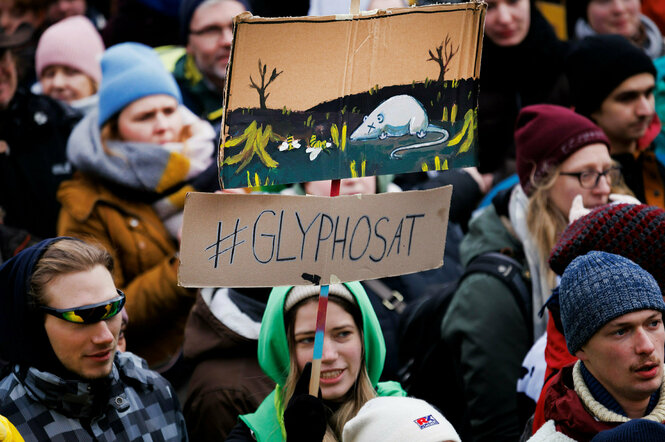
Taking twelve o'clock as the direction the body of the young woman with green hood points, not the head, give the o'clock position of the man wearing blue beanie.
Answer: The man wearing blue beanie is roughly at 10 o'clock from the young woman with green hood.

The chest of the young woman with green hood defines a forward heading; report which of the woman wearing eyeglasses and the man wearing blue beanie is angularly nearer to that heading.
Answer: the man wearing blue beanie

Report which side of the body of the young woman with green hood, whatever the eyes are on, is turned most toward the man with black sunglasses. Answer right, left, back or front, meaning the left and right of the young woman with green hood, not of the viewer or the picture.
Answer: right

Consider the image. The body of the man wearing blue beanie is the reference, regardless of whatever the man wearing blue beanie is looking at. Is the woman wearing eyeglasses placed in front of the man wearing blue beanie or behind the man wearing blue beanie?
behind

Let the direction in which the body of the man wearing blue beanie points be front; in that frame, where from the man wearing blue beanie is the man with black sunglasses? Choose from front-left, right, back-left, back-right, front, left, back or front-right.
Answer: back-right
